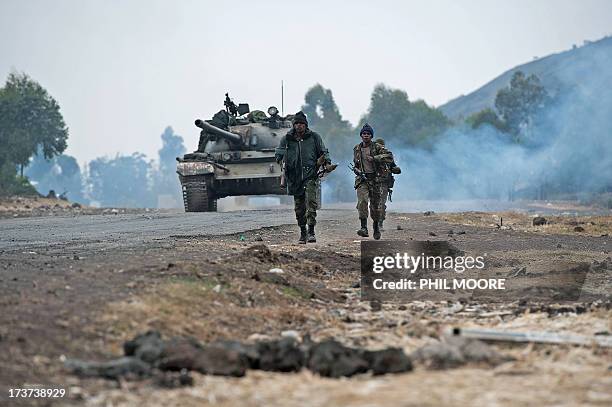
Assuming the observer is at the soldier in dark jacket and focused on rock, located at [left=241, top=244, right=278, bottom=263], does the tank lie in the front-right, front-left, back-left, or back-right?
back-right

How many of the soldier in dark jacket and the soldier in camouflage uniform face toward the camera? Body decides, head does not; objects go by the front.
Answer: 2

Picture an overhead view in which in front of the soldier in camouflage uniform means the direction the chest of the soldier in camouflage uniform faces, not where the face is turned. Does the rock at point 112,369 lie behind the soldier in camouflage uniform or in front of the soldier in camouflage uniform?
in front

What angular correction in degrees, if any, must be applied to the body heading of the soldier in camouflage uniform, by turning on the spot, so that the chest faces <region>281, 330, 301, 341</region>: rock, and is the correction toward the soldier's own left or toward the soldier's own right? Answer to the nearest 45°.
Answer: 0° — they already face it

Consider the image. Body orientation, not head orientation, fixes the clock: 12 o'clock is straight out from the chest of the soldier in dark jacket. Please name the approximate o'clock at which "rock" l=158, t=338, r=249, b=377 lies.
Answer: The rock is roughly at 12 o'clock from the soldier in dark jacket.

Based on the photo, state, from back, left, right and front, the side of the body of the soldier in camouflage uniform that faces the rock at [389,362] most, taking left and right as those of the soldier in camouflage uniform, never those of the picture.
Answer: front

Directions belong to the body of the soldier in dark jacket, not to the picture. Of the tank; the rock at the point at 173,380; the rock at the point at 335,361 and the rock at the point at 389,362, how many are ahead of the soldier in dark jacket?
3

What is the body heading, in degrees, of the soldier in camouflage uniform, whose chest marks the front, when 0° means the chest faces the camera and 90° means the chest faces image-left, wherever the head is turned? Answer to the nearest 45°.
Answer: approximately 0°

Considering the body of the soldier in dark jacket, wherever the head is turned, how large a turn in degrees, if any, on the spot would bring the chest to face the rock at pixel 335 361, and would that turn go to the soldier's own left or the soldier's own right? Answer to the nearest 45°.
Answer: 0° — they already face it

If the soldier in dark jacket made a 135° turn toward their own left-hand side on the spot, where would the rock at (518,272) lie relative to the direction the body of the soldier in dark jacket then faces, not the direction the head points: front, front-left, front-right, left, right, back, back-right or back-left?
right

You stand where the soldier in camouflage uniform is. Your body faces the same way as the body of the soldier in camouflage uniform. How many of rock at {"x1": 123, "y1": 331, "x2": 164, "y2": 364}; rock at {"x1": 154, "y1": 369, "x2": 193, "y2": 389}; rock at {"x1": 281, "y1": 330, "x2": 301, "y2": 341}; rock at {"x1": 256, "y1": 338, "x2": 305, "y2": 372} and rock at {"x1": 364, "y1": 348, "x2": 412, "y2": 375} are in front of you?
5

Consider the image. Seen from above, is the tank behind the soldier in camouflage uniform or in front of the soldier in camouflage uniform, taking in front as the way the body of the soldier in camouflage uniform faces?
behind

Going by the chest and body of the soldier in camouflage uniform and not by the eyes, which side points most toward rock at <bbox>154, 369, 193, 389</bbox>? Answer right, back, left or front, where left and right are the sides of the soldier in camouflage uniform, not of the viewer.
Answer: front

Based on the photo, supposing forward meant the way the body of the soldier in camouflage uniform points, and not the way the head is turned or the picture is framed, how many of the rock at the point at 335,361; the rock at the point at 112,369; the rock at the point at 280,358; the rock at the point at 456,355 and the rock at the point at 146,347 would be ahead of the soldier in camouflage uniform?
5
